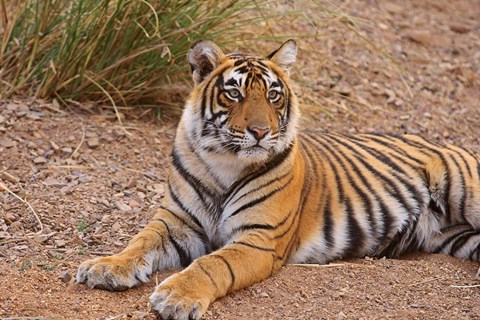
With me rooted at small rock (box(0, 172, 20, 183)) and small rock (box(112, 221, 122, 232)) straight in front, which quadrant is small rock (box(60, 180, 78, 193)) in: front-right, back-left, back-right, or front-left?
front-left

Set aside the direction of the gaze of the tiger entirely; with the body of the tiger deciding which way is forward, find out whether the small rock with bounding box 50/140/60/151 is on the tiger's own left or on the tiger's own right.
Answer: on the tiger's own right

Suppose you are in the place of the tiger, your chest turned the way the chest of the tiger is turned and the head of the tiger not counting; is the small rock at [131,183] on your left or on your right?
on your right

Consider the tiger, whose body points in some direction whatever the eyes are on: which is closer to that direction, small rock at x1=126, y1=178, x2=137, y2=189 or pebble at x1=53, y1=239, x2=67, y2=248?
the pebble

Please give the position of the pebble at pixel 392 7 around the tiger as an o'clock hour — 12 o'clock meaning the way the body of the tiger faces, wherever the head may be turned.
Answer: The pebble is roughly at 5 o'clock from the tiger.

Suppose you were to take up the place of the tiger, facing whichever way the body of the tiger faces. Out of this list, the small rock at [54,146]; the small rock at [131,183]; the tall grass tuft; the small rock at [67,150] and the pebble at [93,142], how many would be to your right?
5

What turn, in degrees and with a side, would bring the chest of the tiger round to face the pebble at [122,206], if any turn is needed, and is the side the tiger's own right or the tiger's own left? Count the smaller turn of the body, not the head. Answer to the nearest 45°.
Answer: approximately 90° to the tiger's own right

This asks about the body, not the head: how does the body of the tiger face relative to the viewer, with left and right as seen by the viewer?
facing the viewer and to the left of the viewer

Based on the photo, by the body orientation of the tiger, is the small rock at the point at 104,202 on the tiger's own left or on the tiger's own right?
on the tiger's own right

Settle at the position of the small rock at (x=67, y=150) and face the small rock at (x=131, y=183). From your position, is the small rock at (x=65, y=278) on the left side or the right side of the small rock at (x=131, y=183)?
right

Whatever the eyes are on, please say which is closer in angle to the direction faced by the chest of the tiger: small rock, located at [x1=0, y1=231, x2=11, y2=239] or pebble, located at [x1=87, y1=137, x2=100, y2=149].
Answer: the small rock

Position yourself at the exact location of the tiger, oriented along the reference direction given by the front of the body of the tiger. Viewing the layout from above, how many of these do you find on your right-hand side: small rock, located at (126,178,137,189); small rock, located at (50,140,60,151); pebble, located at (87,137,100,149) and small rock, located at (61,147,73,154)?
4
